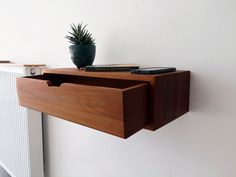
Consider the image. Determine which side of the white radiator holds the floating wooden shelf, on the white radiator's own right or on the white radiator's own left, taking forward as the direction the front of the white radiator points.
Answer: on the white radiator's own left

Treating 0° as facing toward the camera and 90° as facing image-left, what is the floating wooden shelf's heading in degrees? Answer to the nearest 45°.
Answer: approximately 45°

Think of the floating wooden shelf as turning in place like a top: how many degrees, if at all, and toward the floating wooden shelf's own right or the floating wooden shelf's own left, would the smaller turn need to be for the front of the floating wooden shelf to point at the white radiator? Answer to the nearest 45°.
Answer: approximately 90° to the floating wooden shelf's own right

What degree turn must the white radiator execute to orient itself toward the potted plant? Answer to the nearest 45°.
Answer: approximately 45° to its left

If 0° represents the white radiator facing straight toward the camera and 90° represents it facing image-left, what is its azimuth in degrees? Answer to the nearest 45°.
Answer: approximately 45°
